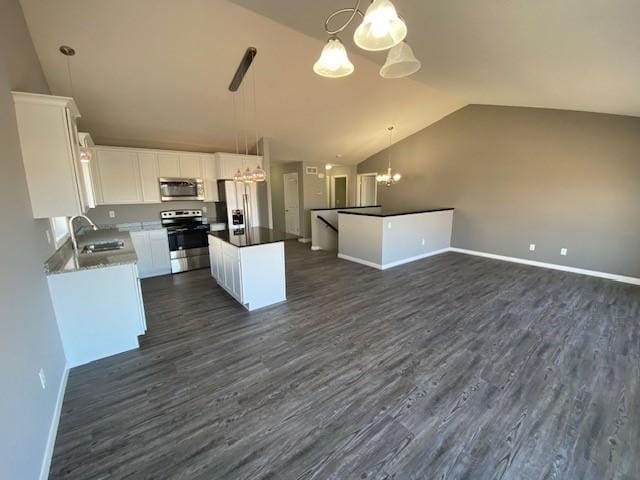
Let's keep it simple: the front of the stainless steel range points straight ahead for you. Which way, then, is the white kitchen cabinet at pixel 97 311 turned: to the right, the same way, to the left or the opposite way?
to the left

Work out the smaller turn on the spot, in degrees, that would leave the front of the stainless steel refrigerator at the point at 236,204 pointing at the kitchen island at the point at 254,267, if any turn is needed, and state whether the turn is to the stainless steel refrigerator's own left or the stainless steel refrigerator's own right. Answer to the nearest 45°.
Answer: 0° — it already faces it

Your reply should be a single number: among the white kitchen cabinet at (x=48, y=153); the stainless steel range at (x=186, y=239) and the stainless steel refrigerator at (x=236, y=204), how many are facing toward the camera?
2

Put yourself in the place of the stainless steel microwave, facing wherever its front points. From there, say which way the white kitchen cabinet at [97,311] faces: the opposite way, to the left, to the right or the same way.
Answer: to the left

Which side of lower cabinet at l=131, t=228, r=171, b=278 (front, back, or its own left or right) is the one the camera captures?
front

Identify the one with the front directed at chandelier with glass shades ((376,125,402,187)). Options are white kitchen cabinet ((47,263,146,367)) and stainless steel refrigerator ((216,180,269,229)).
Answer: the white kitchen cabinet

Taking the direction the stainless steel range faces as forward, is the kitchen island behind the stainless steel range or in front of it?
in front

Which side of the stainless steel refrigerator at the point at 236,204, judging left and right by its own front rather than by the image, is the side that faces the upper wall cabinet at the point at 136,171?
right

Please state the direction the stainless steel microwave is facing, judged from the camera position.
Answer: facing the viewer

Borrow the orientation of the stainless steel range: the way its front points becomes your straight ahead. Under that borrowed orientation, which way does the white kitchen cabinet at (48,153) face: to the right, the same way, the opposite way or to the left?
to the left

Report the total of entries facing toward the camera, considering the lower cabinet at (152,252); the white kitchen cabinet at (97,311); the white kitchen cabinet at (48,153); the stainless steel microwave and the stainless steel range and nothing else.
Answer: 3

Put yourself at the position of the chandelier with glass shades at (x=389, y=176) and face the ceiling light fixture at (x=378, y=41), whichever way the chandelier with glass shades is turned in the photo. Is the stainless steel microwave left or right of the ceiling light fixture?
right

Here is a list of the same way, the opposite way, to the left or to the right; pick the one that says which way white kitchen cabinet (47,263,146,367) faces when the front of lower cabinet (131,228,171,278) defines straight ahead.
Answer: to the left

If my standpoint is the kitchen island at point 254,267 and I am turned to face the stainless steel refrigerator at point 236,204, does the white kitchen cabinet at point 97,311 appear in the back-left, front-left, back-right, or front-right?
back-left

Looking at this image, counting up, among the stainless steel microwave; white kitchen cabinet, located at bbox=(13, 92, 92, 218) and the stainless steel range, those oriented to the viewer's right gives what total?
1

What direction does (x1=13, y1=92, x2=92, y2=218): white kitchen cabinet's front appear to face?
to the viewer's right

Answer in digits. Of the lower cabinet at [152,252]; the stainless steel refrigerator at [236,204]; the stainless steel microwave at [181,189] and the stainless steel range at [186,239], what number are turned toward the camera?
4

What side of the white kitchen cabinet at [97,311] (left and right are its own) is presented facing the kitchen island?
front

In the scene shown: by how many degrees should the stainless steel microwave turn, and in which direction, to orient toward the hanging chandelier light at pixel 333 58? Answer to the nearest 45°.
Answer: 0° — it already faces it
